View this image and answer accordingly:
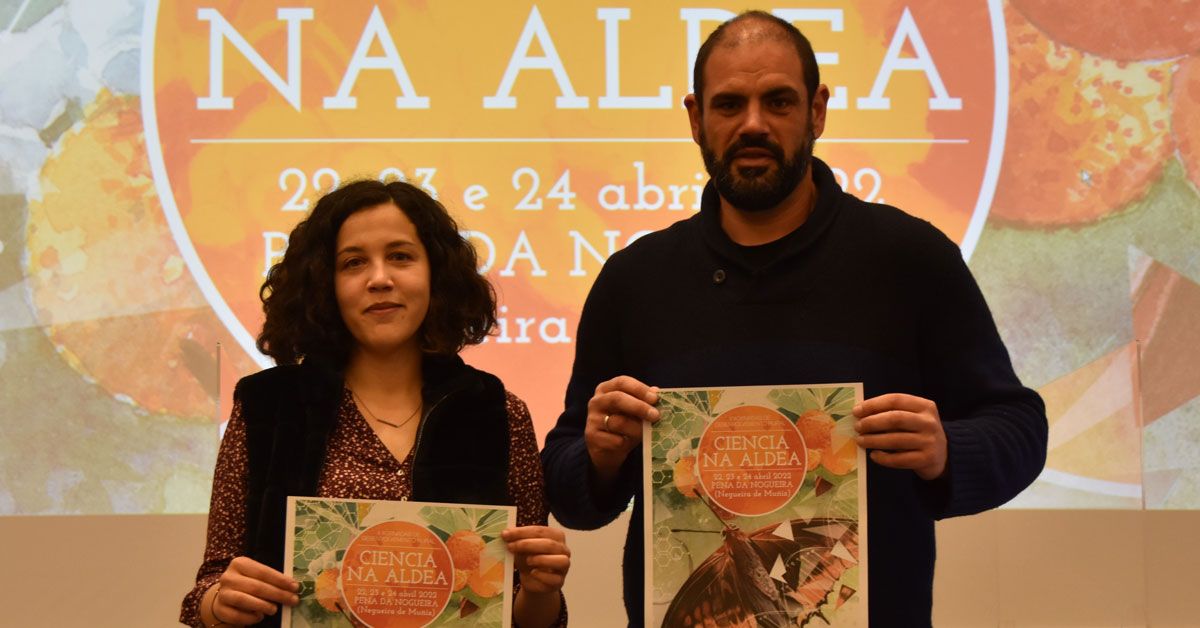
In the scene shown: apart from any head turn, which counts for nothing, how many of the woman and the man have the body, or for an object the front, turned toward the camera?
2

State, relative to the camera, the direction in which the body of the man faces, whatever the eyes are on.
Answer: toward the camera

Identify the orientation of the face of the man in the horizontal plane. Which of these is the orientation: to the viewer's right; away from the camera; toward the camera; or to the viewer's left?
toward the camera

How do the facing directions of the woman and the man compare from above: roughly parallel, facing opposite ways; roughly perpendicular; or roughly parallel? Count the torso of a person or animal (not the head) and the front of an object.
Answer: roughly parallel

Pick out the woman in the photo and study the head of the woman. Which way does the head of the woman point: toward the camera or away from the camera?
toward the camera

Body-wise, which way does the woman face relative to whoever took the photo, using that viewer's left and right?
facing the viewer
